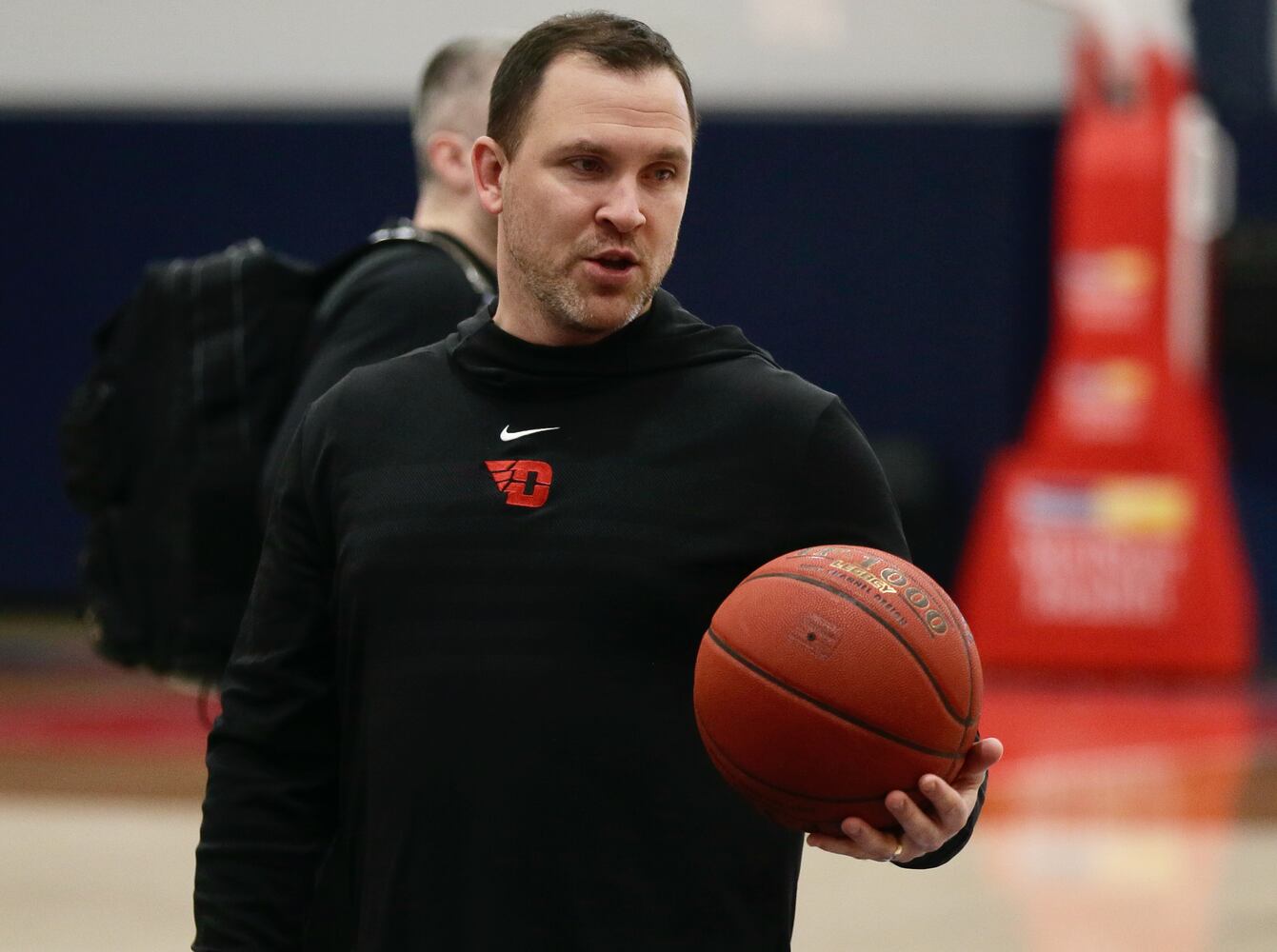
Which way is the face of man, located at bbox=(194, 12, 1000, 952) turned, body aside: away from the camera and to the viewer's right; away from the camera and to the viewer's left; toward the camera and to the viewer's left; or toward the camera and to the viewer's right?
toward the camera and to the viewer's right

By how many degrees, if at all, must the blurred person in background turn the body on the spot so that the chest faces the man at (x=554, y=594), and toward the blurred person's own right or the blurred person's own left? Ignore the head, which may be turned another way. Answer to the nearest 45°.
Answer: approximately 90° to the blurred person's own right

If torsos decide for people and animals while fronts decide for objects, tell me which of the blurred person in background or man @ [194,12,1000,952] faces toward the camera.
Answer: the man

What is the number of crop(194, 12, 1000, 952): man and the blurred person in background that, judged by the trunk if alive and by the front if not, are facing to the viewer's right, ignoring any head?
1

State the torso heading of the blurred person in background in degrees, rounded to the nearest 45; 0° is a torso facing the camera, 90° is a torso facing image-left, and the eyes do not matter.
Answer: approximately 270°

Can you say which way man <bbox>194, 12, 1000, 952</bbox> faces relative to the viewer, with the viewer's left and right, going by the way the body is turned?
facing the viewer

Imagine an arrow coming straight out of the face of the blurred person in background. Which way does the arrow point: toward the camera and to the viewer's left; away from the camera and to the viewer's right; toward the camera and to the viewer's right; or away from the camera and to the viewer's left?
away from the camera and to the viewer's right

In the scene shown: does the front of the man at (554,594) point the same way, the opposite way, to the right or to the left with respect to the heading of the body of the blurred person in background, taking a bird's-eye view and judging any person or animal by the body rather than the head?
to the right

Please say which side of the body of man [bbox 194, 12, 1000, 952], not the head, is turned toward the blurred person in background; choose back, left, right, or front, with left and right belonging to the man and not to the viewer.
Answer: back
